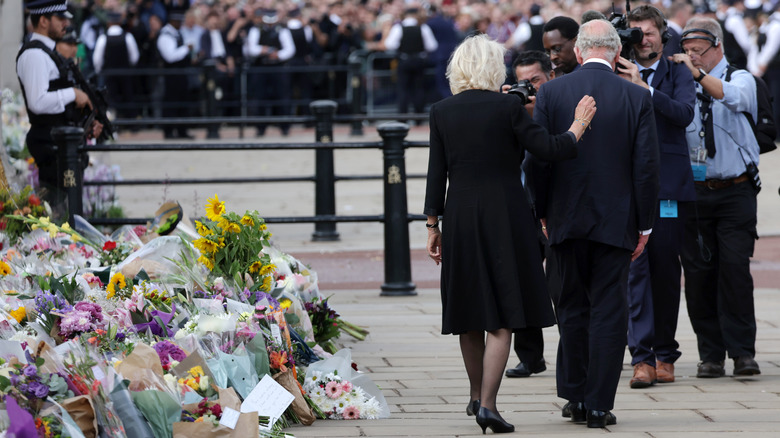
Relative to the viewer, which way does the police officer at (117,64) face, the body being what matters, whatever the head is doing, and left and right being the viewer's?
facing away from the viewer

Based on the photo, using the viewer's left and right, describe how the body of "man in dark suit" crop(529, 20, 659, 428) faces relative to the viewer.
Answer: facing away from the viewer

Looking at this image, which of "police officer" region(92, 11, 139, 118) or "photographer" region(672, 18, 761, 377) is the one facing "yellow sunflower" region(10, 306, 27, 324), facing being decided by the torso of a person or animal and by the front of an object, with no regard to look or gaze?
the photographer

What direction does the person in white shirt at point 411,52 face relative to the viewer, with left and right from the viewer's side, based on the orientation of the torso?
facing away from the viewer

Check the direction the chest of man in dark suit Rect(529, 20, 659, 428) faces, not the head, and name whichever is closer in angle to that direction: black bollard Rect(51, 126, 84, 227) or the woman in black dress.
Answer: the black bollard

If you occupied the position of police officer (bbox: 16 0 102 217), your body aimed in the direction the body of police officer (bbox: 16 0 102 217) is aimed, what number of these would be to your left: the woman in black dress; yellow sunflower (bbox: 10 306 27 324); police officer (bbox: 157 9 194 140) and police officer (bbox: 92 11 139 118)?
2

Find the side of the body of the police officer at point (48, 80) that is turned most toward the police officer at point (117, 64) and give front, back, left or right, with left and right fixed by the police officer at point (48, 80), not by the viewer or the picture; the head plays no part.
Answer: left

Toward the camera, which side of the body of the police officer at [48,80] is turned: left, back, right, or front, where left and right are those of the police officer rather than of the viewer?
right
